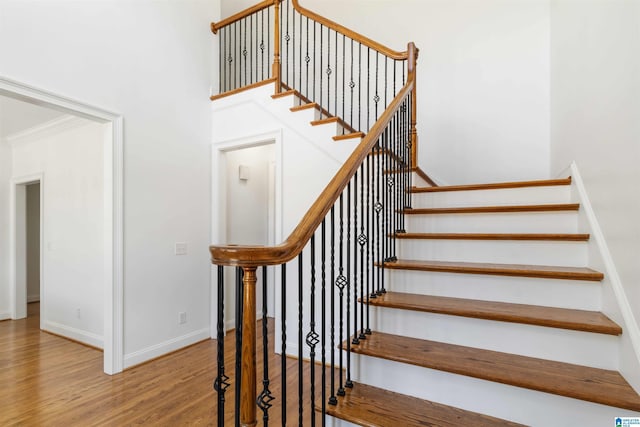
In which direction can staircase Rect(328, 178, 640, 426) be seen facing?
toward the camera
